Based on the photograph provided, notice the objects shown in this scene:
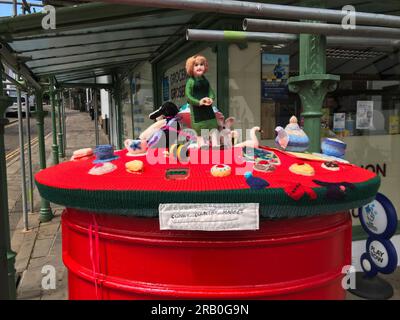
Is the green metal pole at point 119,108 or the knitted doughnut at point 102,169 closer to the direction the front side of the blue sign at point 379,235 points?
the knitted doughnut

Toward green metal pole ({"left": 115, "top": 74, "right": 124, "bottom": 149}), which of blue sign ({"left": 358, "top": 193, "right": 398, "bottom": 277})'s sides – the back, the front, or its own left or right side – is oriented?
right

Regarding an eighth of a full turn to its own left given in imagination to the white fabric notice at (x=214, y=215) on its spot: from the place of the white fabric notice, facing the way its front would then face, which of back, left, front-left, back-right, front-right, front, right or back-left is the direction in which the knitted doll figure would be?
back-left

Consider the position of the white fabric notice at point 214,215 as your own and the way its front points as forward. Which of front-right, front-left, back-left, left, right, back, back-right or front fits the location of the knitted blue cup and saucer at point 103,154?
back-right

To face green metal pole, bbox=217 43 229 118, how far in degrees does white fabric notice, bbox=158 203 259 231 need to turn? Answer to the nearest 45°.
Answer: approximately 180°

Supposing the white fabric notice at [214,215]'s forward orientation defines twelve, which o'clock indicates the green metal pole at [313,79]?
The green metal pole is roughly at 7 o'clock from the white fabric notice.
